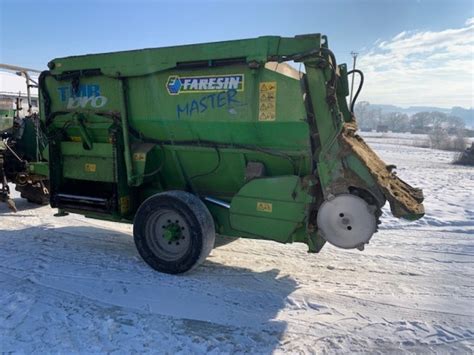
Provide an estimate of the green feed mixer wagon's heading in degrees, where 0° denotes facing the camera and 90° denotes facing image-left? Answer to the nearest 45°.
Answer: approximately 135°
